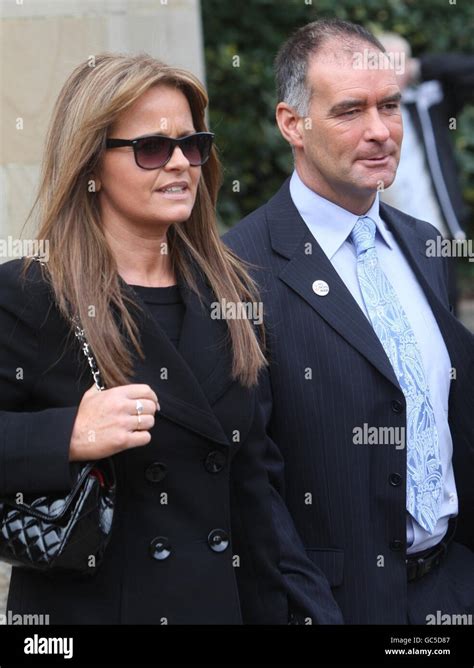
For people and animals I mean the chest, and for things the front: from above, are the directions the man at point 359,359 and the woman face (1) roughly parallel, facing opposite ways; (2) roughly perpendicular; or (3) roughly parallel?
roughly parallel

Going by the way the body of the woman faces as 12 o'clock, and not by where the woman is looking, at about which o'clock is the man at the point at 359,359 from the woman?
The man is roughly at 9 o'clock from the woman.

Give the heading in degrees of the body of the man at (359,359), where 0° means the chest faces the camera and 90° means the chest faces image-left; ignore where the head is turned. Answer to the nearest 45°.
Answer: approximately 315°

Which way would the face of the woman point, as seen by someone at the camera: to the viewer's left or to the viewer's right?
to the viewer's right

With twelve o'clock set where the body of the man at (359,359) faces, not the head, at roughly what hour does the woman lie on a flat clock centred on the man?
The woman is roughly at 3 o'clock from the man.

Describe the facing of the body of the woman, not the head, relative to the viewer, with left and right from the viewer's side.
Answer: facing the viewer and to the right of the viewer

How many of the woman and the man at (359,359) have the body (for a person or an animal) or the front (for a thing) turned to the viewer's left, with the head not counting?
0
